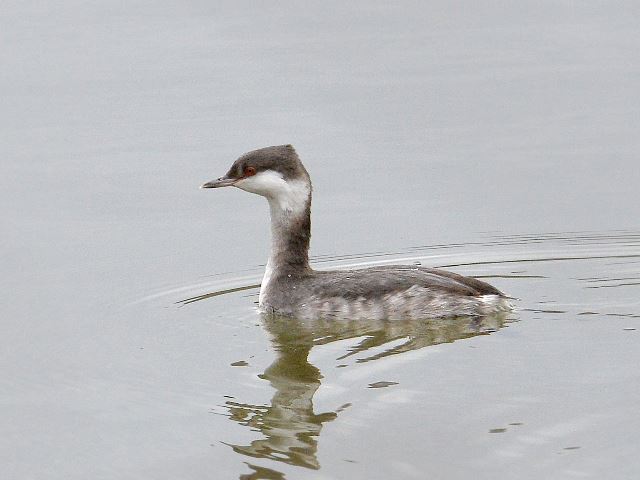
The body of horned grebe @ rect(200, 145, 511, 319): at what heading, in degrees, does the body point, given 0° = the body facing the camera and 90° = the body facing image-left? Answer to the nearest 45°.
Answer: approximately 90°
